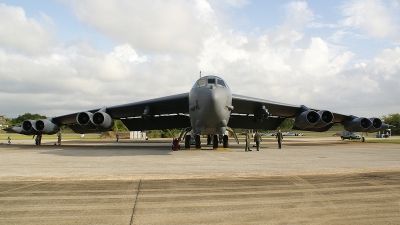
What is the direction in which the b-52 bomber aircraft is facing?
toward the camera
